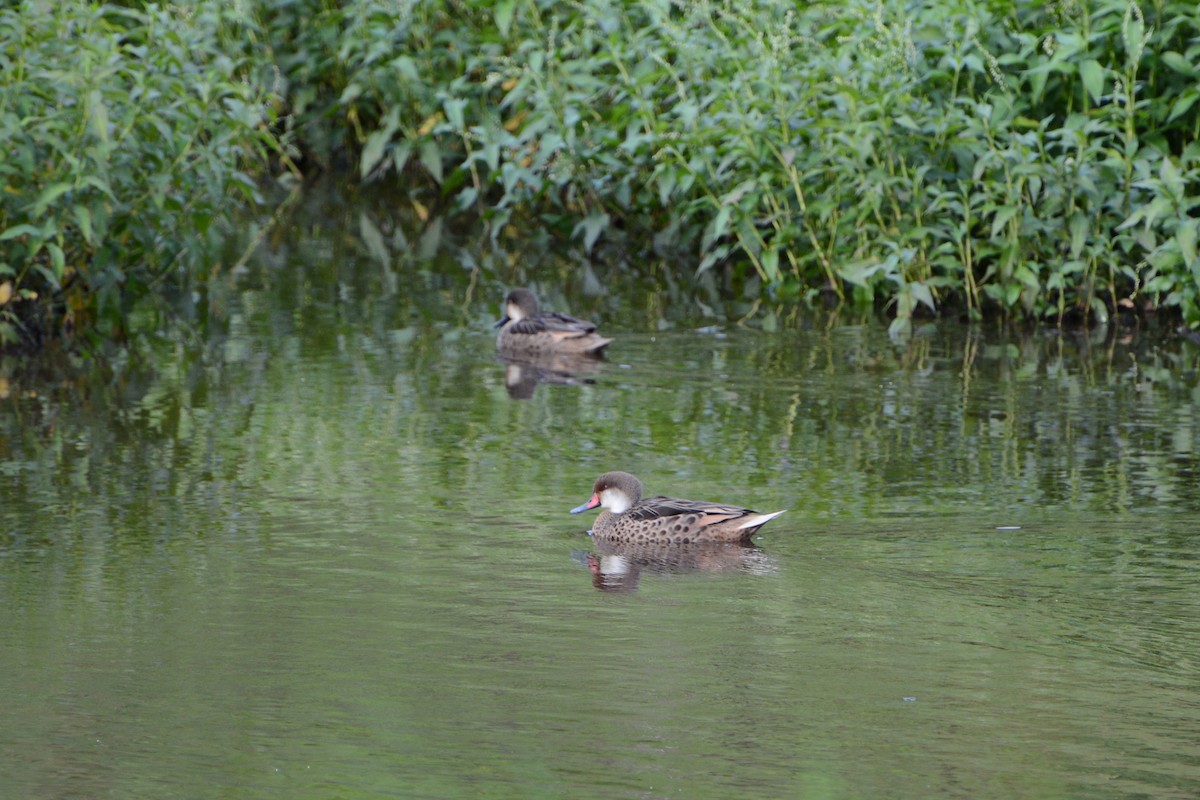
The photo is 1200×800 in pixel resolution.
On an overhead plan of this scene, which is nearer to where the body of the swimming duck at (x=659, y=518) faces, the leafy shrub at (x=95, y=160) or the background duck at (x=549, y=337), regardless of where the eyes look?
the leafy shrub

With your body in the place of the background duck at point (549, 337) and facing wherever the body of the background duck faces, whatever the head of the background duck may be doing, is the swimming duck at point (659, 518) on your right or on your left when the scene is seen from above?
on your left

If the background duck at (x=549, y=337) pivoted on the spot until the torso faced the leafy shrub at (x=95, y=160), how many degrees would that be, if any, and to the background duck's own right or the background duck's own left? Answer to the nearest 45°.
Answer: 0° — it already faces it

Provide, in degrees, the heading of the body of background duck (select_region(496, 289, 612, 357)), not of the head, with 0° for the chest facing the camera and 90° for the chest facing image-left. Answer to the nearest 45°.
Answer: approximately 90°

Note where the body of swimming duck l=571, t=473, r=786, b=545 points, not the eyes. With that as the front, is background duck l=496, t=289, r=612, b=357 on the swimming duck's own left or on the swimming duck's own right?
on the swimming duck's own right

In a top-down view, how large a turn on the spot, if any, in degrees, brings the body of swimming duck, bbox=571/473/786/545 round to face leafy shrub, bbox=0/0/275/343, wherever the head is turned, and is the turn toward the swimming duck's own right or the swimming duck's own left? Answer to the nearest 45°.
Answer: approximately 45° to the swimming duck's own right

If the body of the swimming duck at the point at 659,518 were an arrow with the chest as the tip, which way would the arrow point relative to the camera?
to the viewer's left

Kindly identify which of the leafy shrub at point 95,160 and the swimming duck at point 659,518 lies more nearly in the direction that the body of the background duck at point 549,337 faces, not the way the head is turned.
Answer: the leafy shrub

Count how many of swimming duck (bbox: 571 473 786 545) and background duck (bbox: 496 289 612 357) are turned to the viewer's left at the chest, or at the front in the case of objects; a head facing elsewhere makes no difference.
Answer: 2
